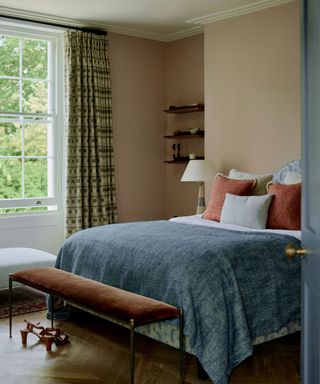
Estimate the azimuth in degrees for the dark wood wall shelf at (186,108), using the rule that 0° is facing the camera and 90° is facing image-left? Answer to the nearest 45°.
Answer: approximately 45°

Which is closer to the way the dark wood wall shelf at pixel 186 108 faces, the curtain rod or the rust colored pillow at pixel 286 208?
the curtain rod

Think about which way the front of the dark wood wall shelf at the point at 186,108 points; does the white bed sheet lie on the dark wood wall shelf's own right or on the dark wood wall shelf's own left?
on the dark wood wall shelf's own left

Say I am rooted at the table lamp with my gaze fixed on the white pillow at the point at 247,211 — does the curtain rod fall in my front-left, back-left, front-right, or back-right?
back-right

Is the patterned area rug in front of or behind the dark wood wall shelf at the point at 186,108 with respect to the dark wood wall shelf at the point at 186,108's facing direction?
in front

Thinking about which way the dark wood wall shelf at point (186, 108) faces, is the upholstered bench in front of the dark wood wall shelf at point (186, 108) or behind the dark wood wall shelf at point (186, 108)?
in front

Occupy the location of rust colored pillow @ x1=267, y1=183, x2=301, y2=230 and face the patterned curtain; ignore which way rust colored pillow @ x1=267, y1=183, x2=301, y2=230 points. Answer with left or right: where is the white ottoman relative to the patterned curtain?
left

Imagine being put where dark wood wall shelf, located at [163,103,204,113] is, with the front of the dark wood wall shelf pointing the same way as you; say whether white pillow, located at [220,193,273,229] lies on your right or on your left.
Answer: on your left

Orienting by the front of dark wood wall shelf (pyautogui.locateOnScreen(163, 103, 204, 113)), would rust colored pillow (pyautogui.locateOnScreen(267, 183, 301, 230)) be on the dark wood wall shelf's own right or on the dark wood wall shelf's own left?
on the dark wood wall shelf's own left

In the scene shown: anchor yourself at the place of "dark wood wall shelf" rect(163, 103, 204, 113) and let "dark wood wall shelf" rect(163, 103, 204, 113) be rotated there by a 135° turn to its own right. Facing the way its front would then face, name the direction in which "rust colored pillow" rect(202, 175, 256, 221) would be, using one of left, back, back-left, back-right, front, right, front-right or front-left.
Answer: back

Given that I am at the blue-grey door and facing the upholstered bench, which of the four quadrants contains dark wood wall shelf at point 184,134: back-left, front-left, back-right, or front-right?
front-right

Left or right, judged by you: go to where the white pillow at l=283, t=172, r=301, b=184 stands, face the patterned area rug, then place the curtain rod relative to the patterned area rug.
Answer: right

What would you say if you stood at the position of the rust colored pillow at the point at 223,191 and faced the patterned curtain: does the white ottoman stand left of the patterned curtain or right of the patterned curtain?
left

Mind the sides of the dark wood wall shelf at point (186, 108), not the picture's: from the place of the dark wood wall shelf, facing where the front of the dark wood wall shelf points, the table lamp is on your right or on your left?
on your left
